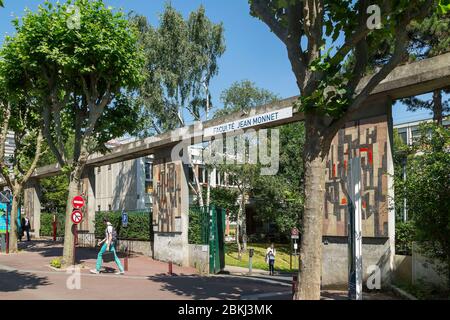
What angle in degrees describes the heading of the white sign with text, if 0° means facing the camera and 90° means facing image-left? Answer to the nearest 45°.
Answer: approximately 45°

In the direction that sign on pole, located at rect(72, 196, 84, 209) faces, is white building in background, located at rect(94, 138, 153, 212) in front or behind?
behind

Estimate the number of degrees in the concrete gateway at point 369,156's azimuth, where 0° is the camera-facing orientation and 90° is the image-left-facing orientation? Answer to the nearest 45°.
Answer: approximately 45°

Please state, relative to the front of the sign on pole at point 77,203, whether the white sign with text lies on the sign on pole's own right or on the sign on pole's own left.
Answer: on the sign on pole's own left

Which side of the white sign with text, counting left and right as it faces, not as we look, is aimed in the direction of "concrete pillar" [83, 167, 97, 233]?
right

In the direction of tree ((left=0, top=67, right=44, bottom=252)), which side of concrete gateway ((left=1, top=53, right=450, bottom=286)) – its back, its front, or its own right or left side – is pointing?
right

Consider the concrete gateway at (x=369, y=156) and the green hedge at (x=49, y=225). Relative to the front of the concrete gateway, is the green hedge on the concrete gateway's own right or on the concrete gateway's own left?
on the concrete gateway's own right

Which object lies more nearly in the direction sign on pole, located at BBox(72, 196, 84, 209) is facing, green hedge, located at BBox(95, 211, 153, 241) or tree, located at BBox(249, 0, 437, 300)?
the tree

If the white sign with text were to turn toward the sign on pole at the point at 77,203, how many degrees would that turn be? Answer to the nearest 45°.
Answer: approximately 45° to its right
